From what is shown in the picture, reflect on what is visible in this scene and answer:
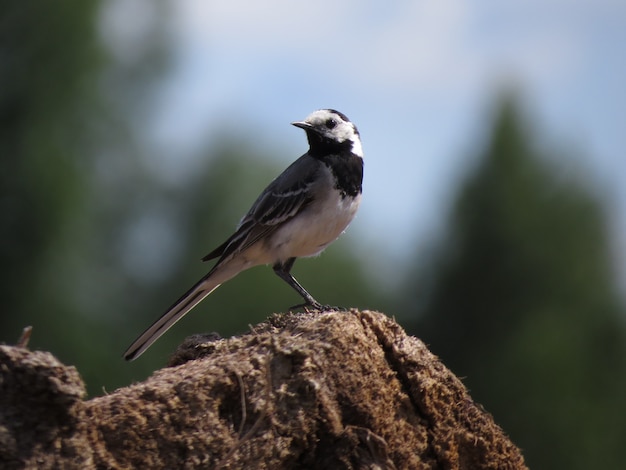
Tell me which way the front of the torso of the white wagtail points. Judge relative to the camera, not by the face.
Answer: to the viewer's right

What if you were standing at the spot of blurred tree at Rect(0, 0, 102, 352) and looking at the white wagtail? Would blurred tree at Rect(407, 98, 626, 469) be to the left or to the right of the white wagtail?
left

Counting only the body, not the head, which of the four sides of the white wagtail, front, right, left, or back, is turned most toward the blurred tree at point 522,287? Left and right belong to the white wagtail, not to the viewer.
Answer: left
